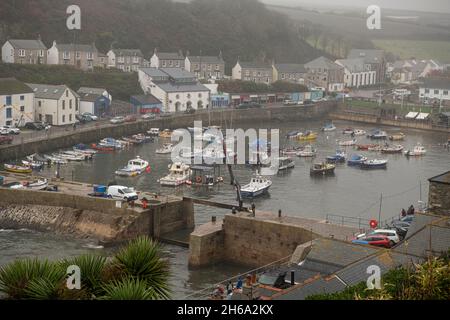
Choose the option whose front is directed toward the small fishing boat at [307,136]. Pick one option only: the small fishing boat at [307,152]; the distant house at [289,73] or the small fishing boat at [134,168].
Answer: the distant house

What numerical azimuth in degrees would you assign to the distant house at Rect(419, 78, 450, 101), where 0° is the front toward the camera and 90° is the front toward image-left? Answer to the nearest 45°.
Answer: approximately 0°

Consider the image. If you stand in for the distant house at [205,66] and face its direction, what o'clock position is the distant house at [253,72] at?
the distant house at [253,72] is roughly at 8 o'clock from the distant house at [205,66].

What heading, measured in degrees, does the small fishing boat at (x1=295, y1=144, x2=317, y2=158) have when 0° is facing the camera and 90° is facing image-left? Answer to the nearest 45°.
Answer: approximately 90°

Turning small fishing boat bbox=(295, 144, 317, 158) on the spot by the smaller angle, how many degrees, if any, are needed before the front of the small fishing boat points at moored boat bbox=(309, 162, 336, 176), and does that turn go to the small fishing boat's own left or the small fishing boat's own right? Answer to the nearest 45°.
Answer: approximately 90° to the small fishing boat's own left

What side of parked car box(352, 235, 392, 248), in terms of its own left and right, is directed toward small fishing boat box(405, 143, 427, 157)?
right

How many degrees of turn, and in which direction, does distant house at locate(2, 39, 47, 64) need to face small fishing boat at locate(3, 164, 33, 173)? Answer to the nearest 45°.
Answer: approximately 45° to its right

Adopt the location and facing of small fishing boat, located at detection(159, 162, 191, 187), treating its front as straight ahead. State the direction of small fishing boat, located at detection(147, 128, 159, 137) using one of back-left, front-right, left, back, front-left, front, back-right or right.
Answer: back-right

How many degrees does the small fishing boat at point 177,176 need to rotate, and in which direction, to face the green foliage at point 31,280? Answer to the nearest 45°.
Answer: approximately 45° to its left

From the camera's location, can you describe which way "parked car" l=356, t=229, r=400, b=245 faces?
facing to the left of the viewer
